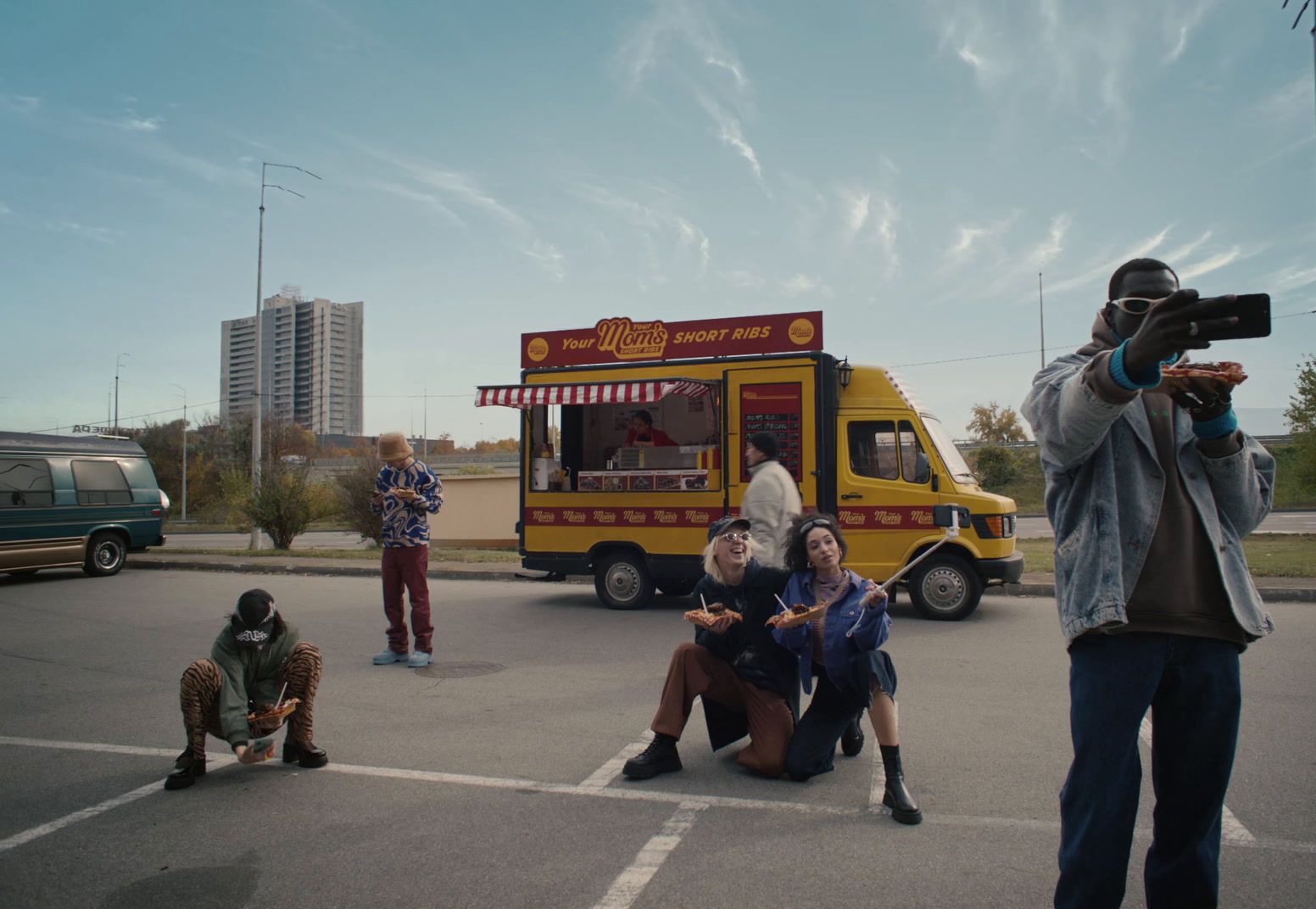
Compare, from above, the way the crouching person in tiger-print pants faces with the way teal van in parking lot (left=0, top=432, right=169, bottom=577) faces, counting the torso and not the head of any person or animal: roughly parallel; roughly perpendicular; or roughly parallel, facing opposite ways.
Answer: roughly perpendicular

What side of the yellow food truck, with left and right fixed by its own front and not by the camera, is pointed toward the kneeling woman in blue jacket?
right

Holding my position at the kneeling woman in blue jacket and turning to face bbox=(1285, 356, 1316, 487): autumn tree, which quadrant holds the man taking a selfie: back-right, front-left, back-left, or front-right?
back-right

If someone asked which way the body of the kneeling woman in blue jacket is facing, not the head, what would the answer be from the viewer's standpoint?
toward the camera

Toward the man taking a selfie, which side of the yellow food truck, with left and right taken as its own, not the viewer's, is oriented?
right

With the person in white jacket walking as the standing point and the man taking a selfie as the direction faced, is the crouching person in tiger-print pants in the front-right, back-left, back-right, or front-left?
front-right

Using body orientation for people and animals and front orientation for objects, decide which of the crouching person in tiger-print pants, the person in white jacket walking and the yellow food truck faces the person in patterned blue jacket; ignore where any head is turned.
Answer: the person in white jacket walking

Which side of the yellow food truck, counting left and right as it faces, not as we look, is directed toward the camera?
right

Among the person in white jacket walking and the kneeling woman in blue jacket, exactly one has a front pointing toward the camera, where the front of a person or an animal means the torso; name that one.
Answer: the kneeling woman in blue jacket

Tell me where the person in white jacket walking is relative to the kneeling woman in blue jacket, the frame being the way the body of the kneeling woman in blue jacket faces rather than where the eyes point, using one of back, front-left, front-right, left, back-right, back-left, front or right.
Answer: back
